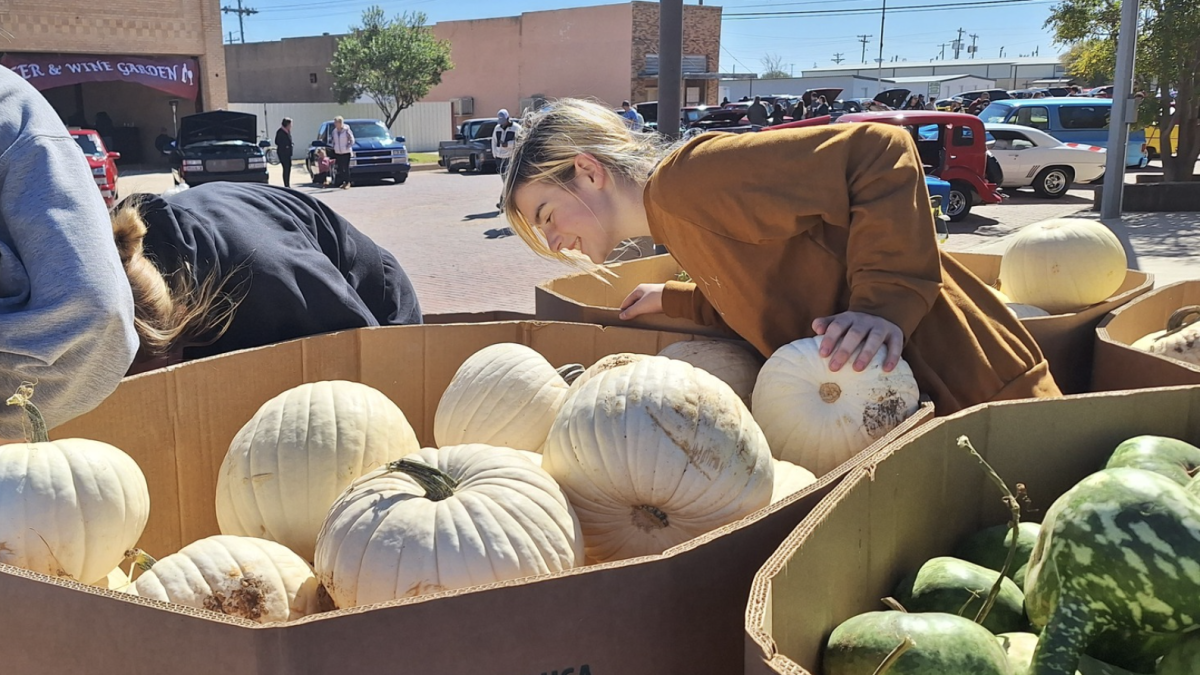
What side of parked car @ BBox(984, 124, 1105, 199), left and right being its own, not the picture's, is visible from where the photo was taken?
left

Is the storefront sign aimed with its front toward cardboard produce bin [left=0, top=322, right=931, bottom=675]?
yes

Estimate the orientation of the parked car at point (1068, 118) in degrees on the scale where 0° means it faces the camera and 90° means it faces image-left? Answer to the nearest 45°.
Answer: approximately 90°

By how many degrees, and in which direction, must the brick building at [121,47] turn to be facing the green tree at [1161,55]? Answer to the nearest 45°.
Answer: approximately 45° to its left

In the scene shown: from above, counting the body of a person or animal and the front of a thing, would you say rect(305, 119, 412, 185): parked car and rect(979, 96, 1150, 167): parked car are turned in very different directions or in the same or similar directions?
very different directions

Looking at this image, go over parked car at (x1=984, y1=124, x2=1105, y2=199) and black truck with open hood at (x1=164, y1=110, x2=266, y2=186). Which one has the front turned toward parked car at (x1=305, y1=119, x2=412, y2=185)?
parked car at (x1=984, y1=124, x2=1105, y2=199)

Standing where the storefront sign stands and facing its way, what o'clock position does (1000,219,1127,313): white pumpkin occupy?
The white pumpkin is roughly at 12 o'clock from the storefront sign.

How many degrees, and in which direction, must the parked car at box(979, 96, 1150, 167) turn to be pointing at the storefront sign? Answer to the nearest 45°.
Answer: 0° — it already faces it
